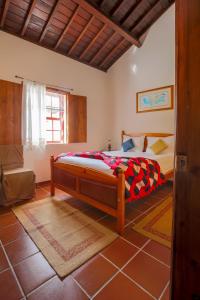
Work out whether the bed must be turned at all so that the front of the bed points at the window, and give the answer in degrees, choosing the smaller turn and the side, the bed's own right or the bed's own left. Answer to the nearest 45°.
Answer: approximately 90° to the bed's own right

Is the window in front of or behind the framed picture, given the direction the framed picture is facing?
in front

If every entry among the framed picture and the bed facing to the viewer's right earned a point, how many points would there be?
0

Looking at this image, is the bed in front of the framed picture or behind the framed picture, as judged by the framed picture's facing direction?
in front

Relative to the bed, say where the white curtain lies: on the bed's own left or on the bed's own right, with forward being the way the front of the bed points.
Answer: on the bed's own right

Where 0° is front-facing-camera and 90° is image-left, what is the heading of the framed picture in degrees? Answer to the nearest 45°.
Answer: approximately 45°

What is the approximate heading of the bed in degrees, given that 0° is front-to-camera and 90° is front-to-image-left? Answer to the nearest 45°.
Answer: approximately 45°

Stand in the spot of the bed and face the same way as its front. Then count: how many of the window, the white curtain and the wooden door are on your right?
2
